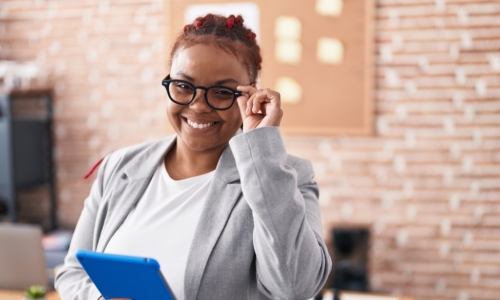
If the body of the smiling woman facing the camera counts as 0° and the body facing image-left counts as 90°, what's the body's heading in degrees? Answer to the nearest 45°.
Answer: approximately 45°
